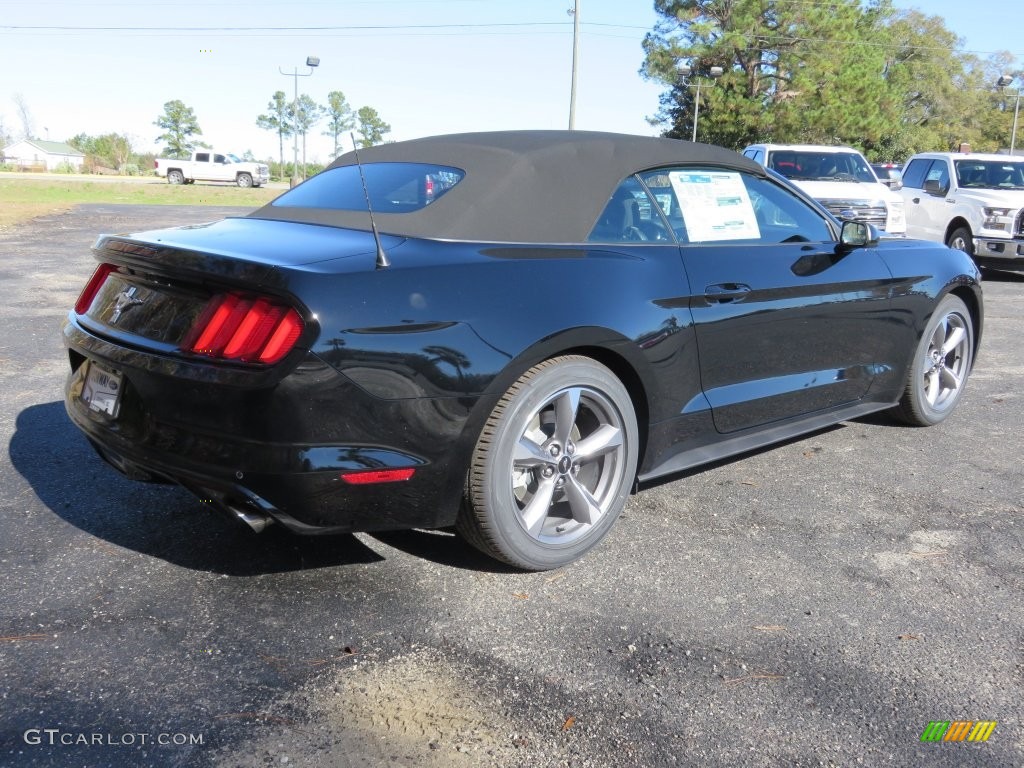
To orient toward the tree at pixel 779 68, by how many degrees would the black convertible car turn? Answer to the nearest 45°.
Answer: approximately 45° to its left

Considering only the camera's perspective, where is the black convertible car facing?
facing away from the viewer and to the right of the viewer

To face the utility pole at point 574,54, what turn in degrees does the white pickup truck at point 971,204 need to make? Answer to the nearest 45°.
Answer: approximately 180°

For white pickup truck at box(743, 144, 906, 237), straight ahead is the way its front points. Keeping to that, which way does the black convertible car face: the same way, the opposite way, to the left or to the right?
to the left

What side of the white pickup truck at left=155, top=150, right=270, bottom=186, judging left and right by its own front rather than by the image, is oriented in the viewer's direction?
right

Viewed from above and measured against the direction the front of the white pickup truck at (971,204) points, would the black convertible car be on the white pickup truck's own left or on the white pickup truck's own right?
on the white pickup truck's own right

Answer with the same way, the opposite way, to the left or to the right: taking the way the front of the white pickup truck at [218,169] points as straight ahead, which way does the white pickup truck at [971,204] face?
to the right
